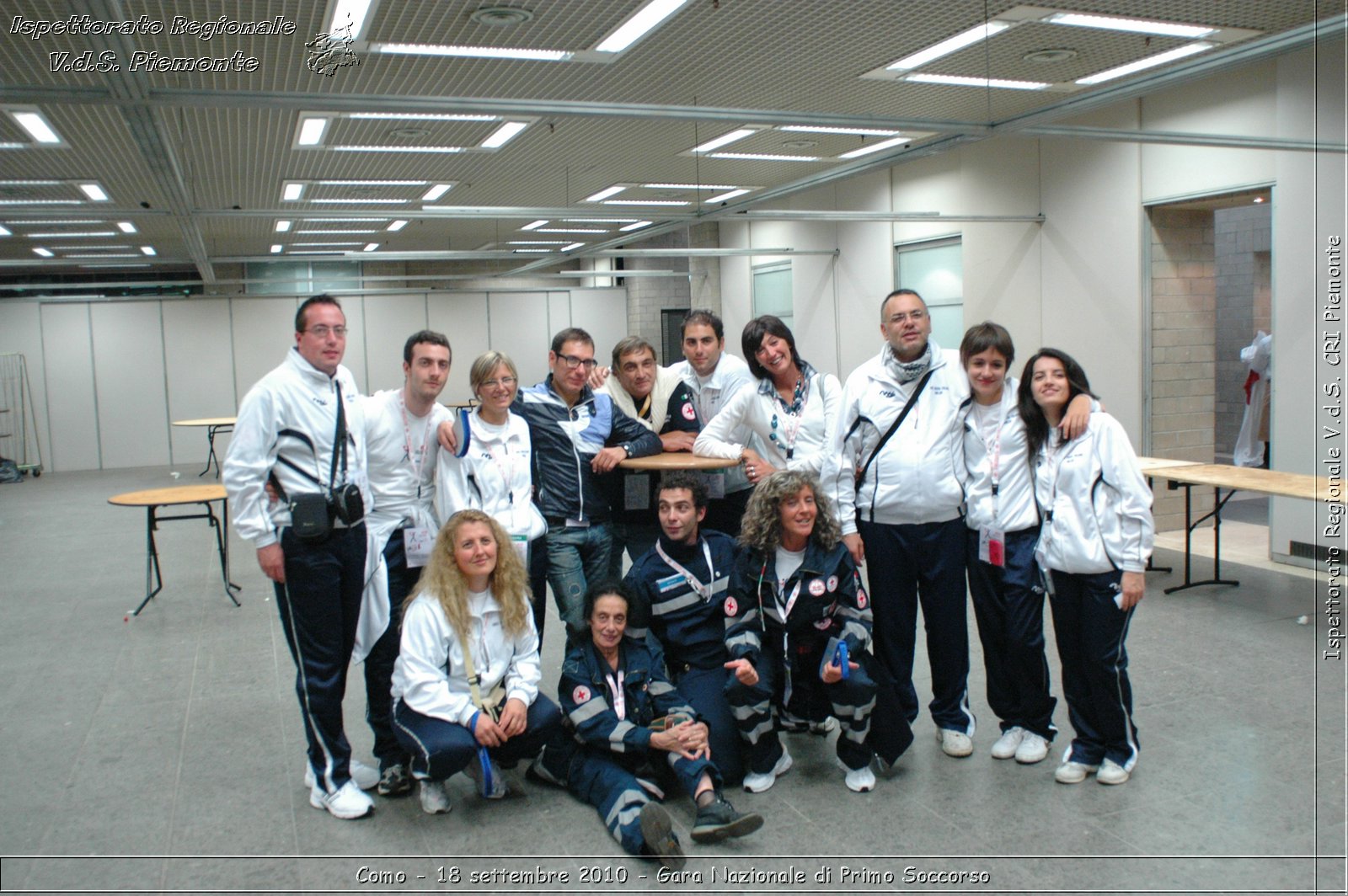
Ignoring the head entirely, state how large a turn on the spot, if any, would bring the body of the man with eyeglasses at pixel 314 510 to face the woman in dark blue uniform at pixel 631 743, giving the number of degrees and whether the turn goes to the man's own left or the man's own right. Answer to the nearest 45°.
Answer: approximately 45° to the man's own left

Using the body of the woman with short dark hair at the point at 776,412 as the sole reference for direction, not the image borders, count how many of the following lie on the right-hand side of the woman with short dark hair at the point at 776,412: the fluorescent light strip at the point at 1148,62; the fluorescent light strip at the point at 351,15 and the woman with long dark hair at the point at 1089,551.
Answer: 1

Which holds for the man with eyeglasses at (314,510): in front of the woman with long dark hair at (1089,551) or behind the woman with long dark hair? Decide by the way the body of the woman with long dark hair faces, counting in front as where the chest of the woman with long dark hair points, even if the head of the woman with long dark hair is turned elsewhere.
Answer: in front

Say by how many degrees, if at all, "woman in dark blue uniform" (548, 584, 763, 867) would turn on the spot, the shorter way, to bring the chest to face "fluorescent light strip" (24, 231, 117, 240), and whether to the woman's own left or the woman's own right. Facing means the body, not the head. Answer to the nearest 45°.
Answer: approximately 180°

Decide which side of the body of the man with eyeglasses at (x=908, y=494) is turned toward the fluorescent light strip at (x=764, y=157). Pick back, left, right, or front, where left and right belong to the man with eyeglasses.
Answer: back

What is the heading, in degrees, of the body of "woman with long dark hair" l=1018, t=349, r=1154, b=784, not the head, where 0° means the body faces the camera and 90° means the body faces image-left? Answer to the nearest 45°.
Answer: approximately 45°
